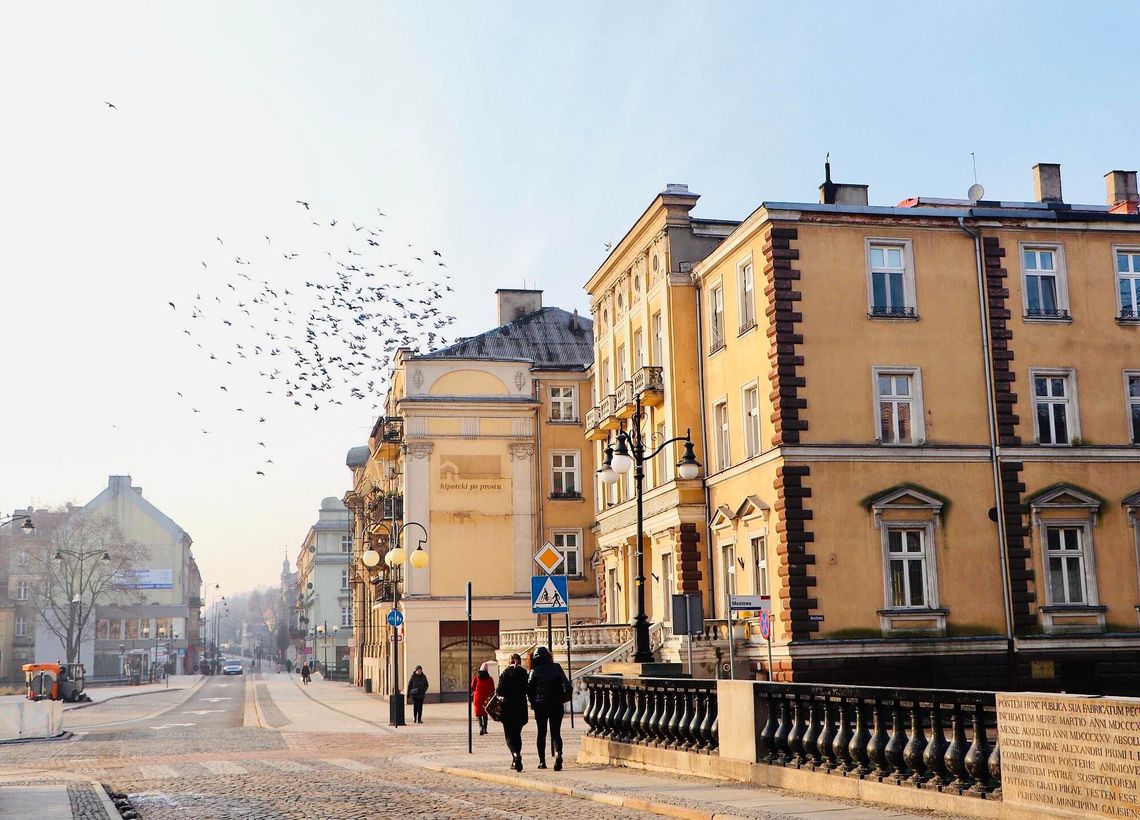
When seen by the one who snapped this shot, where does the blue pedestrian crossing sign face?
facing the viewer

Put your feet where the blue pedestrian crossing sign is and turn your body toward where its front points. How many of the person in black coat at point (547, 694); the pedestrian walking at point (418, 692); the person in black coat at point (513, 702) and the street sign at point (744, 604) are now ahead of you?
2

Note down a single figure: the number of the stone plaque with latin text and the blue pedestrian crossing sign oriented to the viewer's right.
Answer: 0

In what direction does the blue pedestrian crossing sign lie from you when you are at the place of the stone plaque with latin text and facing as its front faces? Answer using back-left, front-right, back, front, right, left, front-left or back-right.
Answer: right

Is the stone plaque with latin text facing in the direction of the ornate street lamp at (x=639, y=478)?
no

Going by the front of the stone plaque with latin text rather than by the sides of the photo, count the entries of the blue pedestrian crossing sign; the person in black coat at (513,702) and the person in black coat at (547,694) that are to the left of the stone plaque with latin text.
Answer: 0

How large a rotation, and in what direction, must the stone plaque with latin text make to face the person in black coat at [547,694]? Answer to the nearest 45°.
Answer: approximately 90° to its right

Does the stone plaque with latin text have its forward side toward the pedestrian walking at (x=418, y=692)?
no

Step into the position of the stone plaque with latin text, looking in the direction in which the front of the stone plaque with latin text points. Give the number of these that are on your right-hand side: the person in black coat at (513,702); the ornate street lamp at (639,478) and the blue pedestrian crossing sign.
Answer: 3

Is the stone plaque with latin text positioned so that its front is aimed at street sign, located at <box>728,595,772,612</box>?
no

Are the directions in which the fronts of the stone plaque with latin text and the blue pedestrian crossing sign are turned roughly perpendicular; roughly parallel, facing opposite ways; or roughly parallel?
roughly perpendicular

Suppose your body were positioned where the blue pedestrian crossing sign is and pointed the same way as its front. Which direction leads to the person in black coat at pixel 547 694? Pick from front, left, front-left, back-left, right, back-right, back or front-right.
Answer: front

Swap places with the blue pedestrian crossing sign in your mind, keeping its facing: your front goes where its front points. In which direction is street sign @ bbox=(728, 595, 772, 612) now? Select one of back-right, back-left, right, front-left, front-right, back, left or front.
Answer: back-left

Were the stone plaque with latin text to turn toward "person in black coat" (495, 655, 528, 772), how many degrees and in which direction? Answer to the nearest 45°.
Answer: approximately 90° to its right
